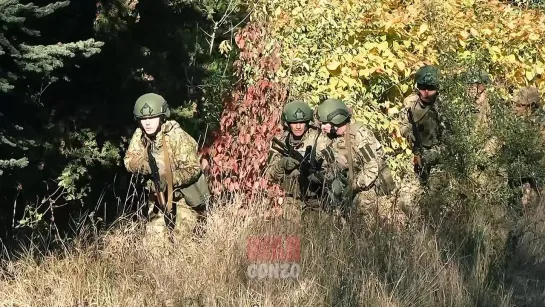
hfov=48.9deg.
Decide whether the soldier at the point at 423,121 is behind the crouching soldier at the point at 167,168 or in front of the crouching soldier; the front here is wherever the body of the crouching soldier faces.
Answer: behind

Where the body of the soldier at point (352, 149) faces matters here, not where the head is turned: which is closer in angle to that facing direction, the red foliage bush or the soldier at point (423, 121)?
the red foliage bush

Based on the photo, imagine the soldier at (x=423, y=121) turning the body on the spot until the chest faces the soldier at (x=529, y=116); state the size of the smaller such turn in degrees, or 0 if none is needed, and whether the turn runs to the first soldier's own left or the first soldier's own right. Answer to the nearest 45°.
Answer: approximately 90° to the first soldier's own left

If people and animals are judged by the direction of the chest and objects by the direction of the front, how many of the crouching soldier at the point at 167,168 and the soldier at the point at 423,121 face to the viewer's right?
0

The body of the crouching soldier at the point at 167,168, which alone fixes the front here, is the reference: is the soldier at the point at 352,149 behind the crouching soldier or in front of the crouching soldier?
behind

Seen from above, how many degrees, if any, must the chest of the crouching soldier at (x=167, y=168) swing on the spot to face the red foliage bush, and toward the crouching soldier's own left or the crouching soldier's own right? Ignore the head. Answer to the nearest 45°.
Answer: approximately 180°

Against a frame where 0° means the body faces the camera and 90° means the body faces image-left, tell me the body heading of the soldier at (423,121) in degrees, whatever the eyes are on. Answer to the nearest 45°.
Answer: approximately 0°

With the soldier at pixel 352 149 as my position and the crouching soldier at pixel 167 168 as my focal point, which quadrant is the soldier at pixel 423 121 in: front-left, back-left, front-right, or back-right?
back-right

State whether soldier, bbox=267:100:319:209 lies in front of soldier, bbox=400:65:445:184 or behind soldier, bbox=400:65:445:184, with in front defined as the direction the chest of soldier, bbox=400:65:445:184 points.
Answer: in front

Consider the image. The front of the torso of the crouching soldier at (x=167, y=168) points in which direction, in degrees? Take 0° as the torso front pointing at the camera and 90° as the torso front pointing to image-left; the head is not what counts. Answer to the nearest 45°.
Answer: approximately 45°

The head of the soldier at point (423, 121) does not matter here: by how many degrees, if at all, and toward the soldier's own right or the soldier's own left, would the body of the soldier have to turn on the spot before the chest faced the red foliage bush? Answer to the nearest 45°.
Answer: approximately 45° to the soldier's own right

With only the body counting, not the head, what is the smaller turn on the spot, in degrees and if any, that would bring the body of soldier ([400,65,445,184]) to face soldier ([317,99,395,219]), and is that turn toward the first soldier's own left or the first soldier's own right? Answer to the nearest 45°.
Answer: approximately 45° to the first soldier's own right
